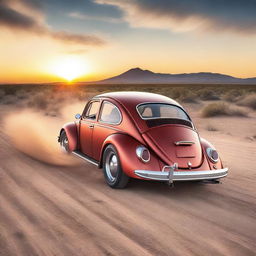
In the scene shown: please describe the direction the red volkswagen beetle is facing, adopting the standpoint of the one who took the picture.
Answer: facing away from the viewer and to the left of the viewer

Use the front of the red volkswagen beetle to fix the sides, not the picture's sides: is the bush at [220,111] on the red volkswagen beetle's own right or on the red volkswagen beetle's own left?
on the red volkswagen beetle's own right
